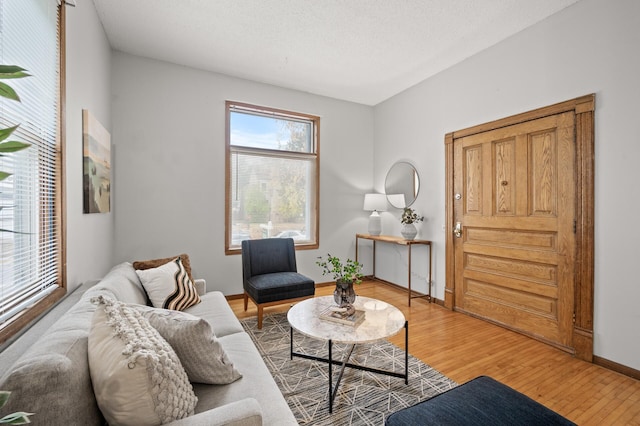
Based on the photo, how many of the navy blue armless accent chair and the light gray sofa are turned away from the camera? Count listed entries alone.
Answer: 0

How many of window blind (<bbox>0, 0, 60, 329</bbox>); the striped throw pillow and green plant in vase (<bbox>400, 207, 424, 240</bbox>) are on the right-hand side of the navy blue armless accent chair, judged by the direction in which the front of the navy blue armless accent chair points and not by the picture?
2

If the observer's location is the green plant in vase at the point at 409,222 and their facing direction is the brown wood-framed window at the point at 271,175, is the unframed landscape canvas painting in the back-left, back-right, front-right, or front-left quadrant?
front-left

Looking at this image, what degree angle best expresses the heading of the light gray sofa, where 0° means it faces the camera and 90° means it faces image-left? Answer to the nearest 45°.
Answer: approximately 270°

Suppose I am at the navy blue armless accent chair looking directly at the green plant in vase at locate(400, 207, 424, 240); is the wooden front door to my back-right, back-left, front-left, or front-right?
front-right

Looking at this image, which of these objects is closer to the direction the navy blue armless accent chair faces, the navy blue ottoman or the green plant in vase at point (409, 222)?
the navy blue ottoman

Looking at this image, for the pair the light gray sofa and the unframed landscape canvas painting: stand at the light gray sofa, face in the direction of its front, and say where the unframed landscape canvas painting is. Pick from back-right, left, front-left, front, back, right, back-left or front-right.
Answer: left

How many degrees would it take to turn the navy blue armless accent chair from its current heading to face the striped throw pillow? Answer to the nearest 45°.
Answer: approximately 90° to its right

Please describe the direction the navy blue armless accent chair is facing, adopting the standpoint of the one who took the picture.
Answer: facing the viewer and to the right of the viewer

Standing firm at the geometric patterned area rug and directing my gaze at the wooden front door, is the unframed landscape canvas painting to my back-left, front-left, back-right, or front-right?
back-left

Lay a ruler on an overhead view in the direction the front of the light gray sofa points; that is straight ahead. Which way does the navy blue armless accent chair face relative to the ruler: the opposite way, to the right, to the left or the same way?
to the right

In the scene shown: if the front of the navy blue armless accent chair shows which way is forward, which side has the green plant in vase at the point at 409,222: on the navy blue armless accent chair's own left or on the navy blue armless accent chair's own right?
on the navy blue armless accent chair's own left

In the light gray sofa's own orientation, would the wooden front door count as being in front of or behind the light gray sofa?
in front

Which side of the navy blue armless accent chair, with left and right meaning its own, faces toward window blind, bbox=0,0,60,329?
right

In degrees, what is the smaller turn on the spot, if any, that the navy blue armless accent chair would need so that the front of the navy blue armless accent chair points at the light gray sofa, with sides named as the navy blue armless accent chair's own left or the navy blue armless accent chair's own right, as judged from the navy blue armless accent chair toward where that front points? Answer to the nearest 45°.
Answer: approximately 45° to the navy blue armless accent chair's own right
